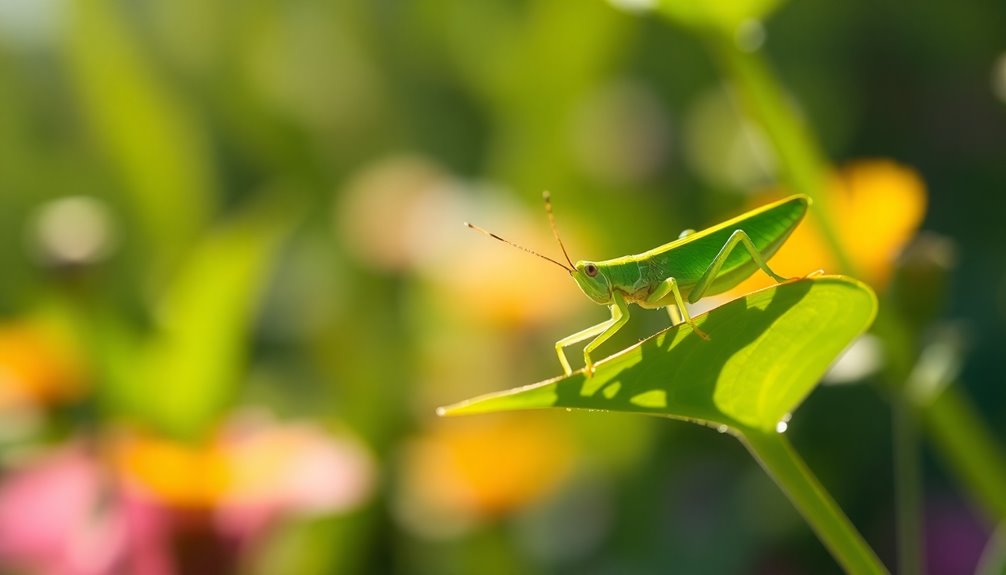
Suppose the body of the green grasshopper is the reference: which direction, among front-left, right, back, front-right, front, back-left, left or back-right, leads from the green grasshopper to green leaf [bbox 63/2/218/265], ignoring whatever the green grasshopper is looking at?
front-right

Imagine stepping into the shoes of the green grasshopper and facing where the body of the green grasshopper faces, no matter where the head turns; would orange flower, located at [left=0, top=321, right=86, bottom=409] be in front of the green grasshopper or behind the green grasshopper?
in front

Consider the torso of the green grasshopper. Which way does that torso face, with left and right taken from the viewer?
facing to the left of the viewer
